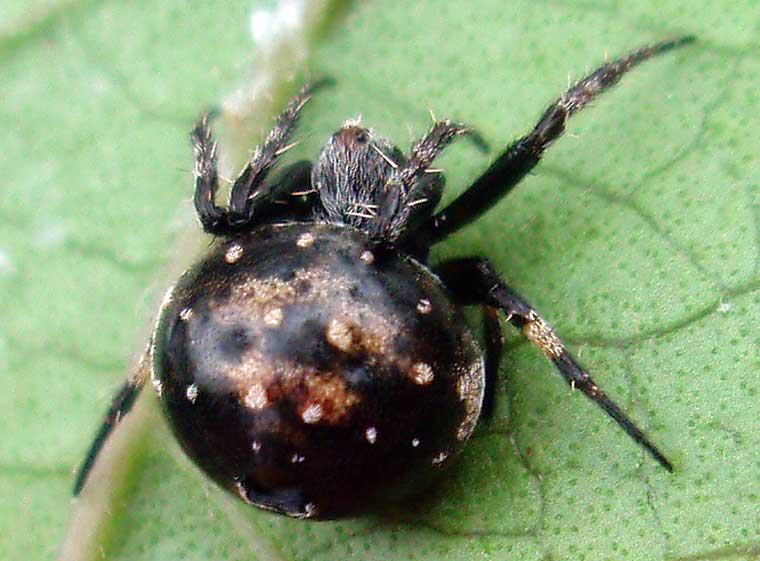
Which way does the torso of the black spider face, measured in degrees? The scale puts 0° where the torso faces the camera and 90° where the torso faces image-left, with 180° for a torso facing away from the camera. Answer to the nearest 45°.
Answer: approximately 180°
